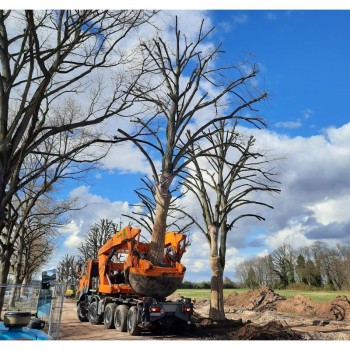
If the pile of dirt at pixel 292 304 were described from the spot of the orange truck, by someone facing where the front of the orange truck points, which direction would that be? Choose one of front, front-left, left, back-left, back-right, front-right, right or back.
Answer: right

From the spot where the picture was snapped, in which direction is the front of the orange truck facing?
facing away from the viewer and to the left of the viewer

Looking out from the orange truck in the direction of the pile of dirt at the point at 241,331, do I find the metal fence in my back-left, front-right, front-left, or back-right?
back-right

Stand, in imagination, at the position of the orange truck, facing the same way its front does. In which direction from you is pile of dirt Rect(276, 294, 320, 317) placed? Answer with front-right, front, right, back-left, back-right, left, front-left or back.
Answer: right

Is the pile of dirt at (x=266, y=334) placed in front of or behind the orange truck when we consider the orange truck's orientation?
behind

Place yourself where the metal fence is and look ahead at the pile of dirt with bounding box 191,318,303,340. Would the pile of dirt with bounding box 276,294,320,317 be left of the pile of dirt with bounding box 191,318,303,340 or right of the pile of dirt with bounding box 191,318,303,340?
left
